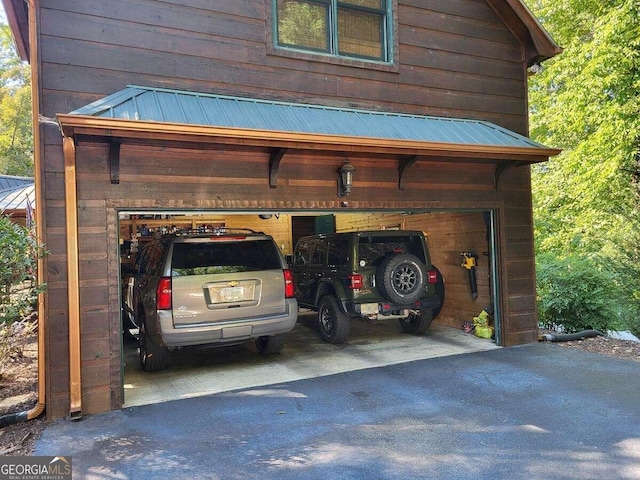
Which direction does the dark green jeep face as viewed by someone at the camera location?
facing away from the viewer and to the left of the viewer

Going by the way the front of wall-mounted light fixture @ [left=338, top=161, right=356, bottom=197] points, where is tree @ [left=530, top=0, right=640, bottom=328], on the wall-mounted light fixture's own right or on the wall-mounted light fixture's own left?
on the wall-mounted light fixture's own left

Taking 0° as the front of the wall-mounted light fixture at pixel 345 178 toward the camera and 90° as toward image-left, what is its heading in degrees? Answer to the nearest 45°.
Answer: approximately 315°

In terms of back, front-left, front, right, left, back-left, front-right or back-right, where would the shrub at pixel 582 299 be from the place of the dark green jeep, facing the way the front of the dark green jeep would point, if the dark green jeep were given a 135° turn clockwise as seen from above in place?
front

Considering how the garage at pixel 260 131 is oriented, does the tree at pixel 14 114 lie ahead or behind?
behind

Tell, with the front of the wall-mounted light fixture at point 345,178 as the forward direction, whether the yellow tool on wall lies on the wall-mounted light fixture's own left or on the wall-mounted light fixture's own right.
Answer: on the wall-mounted light fixture's own left

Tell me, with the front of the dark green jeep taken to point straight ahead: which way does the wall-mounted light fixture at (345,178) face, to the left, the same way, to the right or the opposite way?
the opposite way

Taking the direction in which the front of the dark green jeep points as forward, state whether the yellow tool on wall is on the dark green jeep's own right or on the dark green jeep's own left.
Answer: on the dark green jeep's own right

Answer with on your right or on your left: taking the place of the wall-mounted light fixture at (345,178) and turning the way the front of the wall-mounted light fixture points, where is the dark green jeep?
on your left

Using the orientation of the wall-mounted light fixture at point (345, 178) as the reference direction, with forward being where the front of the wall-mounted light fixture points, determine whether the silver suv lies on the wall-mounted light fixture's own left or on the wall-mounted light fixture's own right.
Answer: on the wall-mounted light fixture's own right
